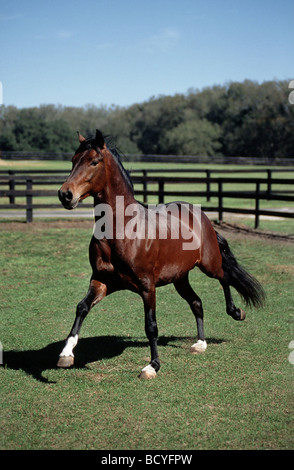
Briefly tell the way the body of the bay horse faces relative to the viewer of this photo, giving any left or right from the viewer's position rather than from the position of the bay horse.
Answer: facing the viewer and to the left of the viewer
